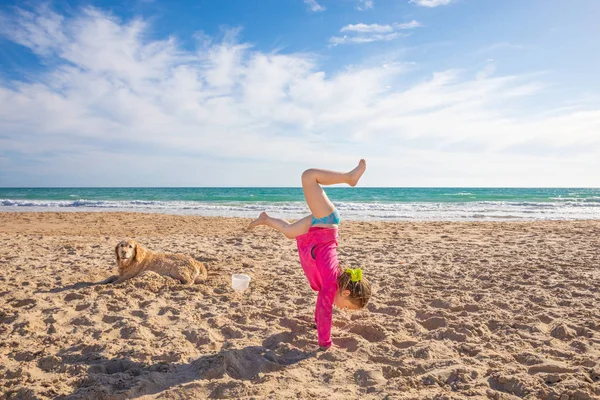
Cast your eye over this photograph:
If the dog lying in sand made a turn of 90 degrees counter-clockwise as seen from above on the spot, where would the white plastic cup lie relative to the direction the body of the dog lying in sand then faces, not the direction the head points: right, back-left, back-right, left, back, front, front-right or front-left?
front-left

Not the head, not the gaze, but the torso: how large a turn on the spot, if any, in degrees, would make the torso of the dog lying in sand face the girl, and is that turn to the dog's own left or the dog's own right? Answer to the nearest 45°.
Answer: approximately 135° to the dog's own left

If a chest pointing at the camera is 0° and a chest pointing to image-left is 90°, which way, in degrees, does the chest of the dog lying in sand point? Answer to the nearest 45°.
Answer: approximately 90°
